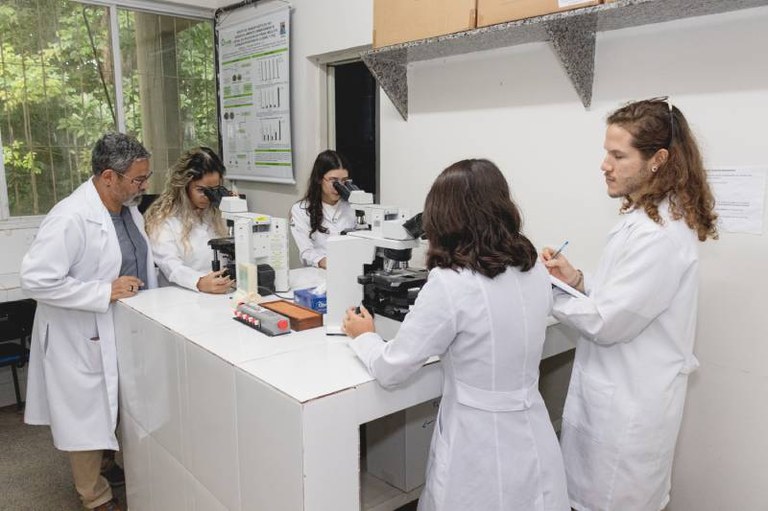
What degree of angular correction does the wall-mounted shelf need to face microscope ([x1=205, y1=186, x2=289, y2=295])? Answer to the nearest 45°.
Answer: approximately 45° to its right

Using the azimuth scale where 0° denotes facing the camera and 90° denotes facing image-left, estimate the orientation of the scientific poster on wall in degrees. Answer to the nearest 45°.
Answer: approximately 45°

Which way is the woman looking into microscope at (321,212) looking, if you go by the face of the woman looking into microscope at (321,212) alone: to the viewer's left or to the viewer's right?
to the viewer's right

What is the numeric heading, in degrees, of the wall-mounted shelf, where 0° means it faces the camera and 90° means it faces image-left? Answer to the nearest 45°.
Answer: approximately 45°

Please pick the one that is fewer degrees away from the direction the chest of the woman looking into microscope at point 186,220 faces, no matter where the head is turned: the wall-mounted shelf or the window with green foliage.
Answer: the wall-mounted shelf

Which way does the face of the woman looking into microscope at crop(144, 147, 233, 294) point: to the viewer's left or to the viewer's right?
to the viewer's right

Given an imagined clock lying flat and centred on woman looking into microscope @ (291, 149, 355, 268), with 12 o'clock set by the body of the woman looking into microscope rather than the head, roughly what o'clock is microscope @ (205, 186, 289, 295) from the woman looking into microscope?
The microscope is roughly at 2 o'clock from the woman looking into microscope.

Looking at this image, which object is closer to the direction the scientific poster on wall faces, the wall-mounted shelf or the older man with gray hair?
the older man with gray hair

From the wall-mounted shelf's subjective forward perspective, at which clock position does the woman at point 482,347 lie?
The woman is roughly at 11 o'clock from the wall-mounted shelf.
